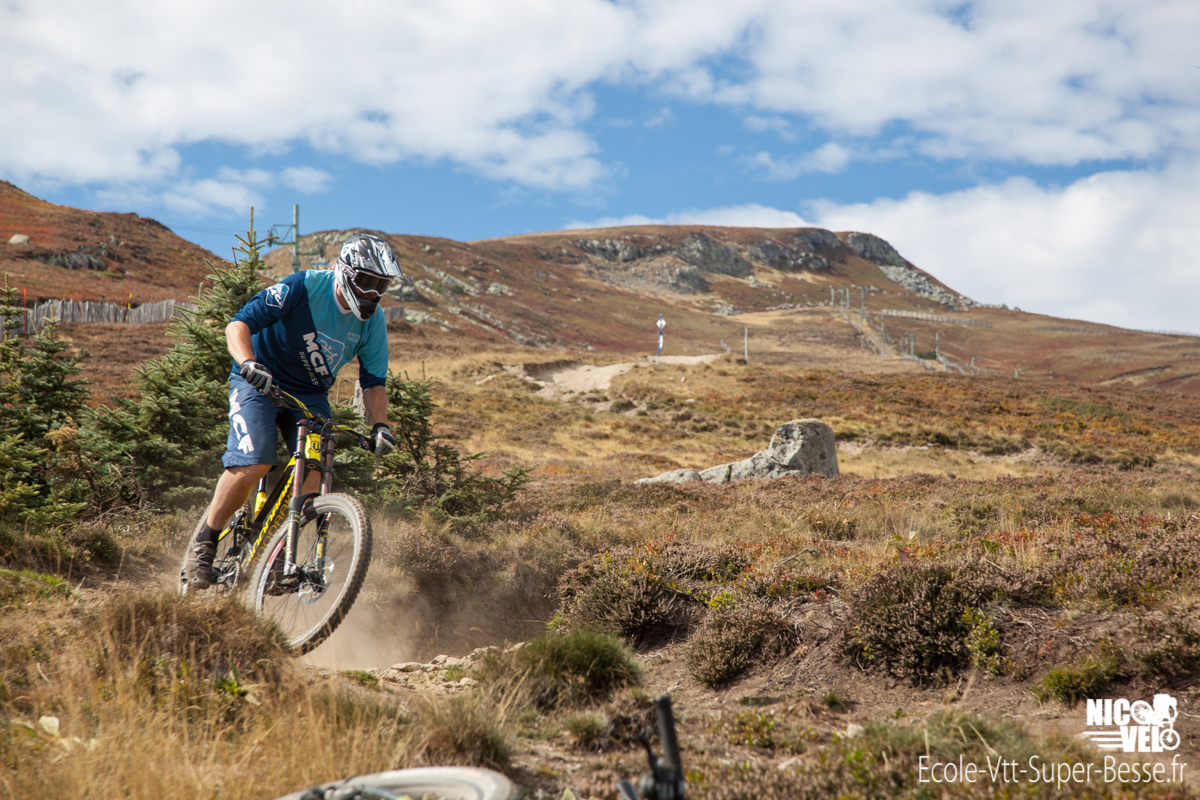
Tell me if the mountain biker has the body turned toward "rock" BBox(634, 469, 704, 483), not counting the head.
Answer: no

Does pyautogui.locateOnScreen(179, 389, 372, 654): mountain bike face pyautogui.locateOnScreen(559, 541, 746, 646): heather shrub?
no

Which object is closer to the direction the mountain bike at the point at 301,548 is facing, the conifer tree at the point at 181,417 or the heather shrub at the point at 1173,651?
the heather shrub

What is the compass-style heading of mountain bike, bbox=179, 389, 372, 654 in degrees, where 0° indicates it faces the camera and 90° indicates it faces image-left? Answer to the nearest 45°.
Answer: approximately 315°

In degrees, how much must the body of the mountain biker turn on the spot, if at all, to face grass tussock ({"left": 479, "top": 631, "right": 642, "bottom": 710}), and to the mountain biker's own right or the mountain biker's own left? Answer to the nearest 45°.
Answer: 0° — they already face it

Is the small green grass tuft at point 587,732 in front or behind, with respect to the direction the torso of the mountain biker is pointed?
in front

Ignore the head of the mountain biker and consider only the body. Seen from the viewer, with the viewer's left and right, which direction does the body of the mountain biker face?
facing the viewer and to the right of the viewer

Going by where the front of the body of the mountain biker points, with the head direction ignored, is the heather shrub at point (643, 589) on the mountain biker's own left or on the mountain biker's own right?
on the mountain biker's own left

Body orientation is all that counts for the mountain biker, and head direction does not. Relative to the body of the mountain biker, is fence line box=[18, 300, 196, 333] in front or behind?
behind
